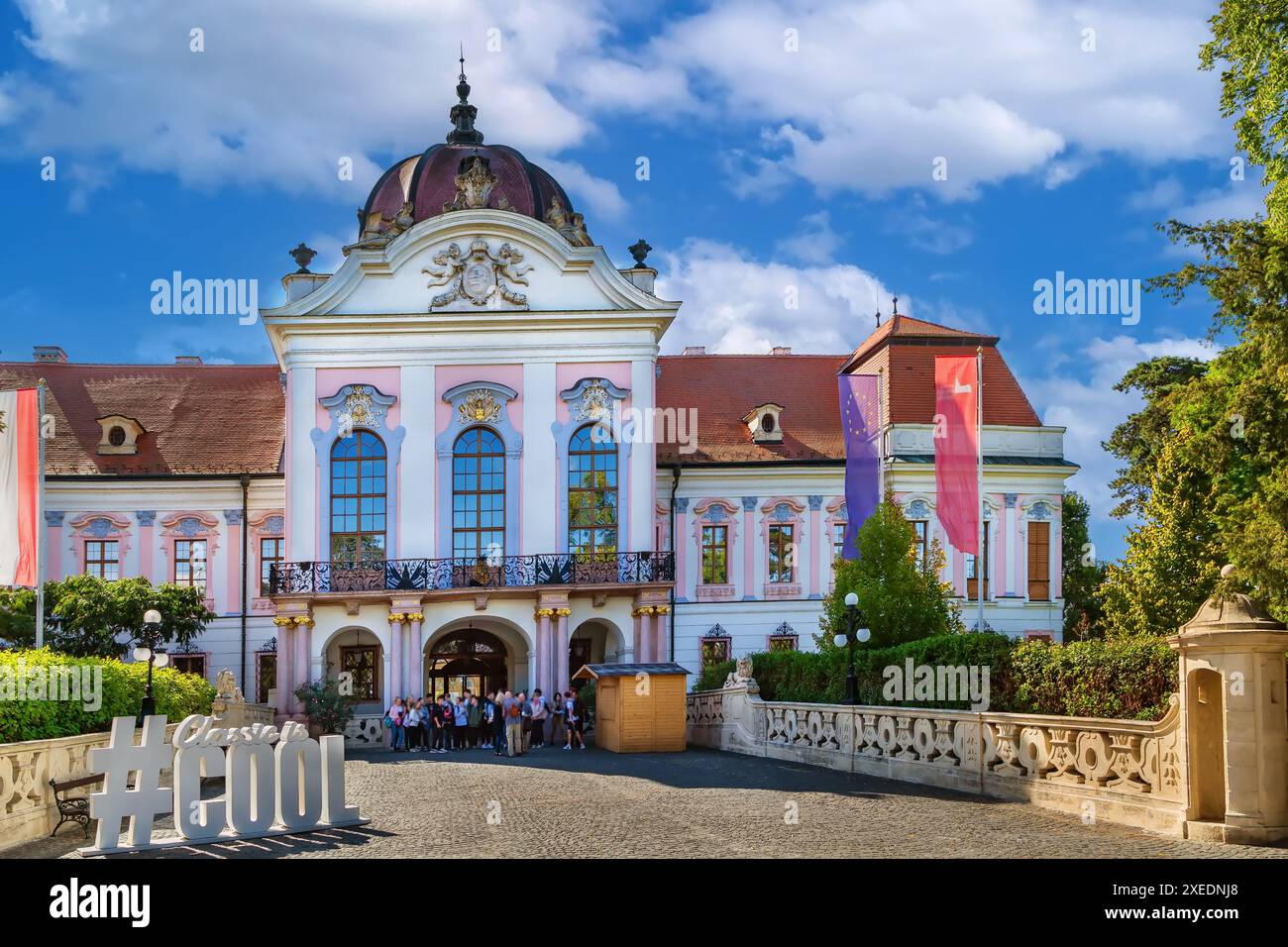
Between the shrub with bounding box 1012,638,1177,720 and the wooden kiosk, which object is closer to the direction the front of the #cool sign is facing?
the shrub

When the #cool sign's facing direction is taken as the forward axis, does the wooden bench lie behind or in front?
behind

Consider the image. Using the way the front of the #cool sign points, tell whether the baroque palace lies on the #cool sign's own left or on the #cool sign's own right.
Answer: on the #cool sign's own left

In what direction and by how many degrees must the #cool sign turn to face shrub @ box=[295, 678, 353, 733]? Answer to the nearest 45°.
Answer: approximately 135° to its left

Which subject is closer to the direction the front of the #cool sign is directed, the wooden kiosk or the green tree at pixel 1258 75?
the green tree

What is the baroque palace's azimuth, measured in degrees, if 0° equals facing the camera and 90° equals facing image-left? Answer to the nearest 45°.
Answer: approximately 0°

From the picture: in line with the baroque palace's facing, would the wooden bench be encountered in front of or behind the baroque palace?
in front

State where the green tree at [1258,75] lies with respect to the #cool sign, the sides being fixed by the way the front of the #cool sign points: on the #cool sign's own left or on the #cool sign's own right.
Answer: on the #cool sign's own left

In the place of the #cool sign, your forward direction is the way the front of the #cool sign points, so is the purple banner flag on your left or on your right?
on your left

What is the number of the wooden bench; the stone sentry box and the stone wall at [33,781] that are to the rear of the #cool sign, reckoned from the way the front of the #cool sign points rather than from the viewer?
2
